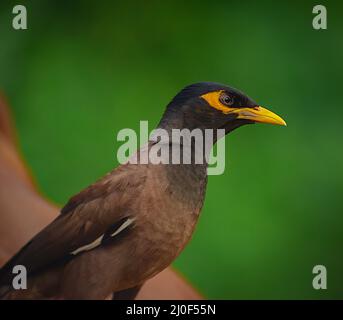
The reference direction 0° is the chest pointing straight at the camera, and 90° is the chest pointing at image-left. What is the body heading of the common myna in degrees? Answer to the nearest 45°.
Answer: approximately 270°
